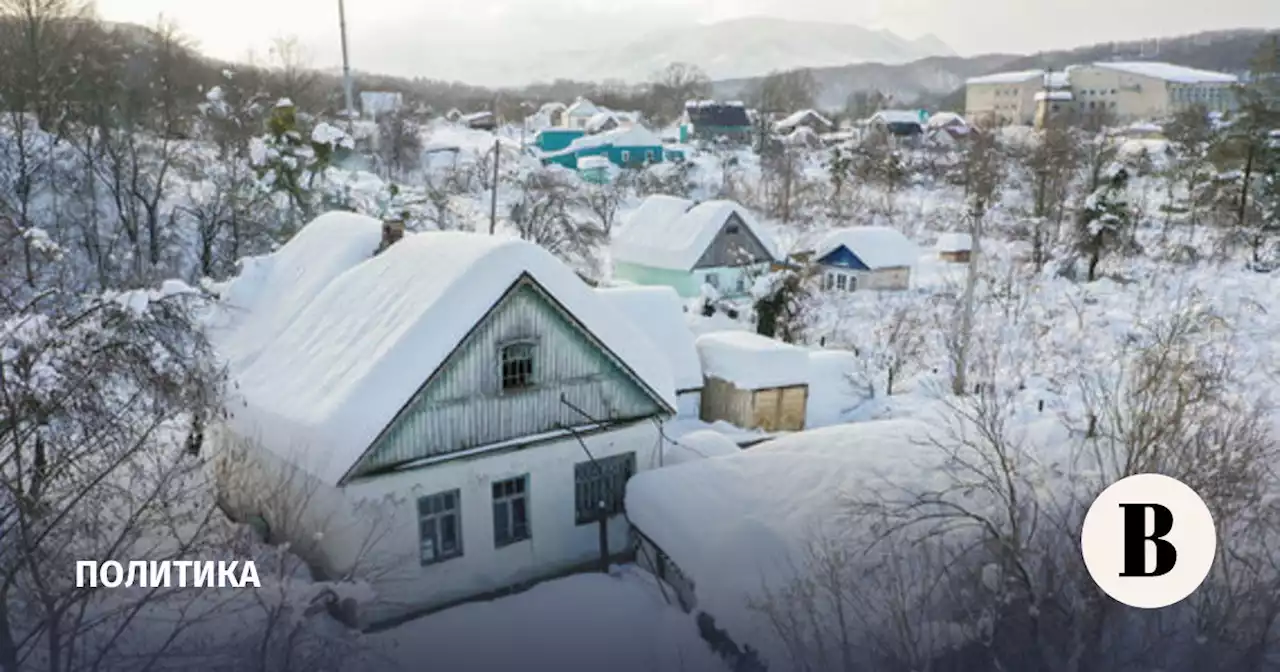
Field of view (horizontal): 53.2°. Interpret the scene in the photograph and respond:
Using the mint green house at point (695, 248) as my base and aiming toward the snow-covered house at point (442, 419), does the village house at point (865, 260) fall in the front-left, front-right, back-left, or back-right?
back-left

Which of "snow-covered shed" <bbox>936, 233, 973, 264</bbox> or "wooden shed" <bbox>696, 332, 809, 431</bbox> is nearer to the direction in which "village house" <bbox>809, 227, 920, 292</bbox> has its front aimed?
the wooden shed

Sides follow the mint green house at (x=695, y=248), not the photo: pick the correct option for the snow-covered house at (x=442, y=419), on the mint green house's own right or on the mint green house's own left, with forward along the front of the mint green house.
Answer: on the mint green house's own right

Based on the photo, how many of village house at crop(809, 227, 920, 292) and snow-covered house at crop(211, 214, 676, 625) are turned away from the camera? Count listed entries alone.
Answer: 0

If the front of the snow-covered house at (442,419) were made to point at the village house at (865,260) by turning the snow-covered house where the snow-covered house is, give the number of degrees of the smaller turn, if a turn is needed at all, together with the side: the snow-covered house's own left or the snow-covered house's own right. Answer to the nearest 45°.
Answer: approximately 90° to the snow-covered house's own left

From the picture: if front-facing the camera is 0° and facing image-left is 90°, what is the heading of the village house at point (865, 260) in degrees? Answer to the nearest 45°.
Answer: approximately 45°

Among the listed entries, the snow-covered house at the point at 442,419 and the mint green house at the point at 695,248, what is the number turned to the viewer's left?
0

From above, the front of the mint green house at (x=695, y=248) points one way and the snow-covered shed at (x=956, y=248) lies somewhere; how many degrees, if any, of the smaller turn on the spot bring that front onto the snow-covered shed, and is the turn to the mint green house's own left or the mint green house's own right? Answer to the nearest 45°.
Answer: approximately 90° to the mint green house's own left
